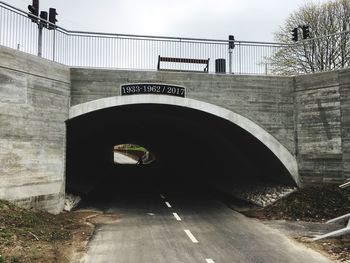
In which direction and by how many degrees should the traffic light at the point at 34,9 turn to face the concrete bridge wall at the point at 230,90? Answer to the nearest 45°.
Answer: approximately 180°

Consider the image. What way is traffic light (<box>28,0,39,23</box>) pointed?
to the viewer's left

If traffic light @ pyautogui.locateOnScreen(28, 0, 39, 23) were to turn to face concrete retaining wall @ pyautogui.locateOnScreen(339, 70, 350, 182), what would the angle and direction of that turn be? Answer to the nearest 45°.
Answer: approximately 180°

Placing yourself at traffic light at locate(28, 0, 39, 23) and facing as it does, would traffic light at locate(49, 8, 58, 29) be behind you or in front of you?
behind
